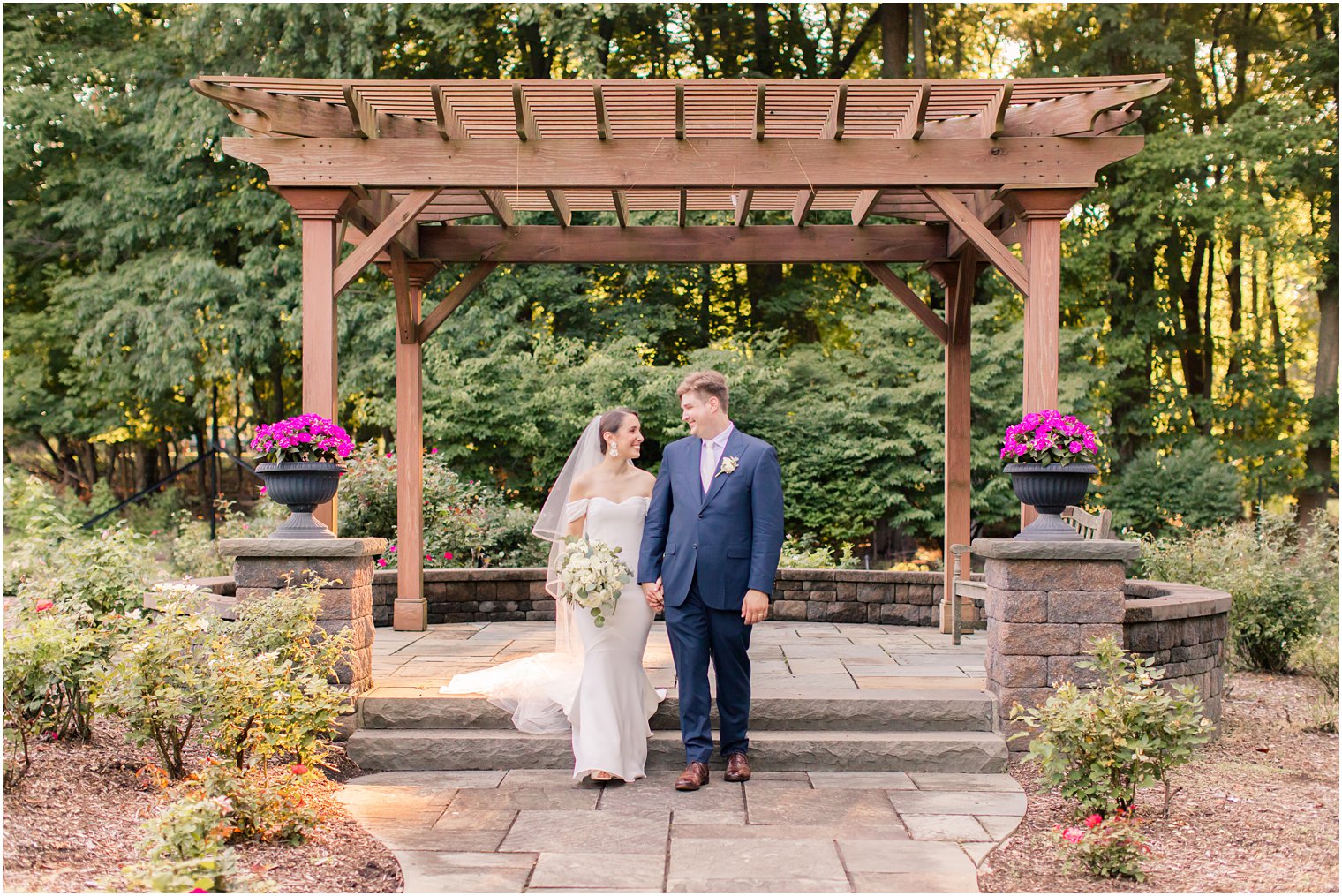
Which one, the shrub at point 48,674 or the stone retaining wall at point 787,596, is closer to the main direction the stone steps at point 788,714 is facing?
the shrub

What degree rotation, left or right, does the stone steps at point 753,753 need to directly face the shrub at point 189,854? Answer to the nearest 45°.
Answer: approximately 45° to its right

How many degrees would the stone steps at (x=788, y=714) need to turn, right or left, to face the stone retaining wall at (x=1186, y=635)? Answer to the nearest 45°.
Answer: approximately 90° to its left

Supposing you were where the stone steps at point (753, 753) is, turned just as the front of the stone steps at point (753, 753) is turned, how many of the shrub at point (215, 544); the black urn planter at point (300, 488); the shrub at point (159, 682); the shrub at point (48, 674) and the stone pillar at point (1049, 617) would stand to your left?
1

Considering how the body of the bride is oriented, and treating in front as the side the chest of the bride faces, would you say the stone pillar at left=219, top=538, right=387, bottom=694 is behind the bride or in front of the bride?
behind

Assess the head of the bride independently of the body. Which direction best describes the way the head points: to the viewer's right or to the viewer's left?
to the viewer's right

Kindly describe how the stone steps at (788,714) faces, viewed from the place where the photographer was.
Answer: facing the viewer

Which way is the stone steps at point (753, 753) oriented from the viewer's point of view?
toward the camera

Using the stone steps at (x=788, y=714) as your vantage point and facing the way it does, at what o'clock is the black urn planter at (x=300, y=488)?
The black urn planter is roughly at 3 o'clock from the stone steps.

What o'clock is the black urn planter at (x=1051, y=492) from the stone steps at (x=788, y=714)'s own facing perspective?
The black urn planter is roughly at 9 o'clock from the stone steps.

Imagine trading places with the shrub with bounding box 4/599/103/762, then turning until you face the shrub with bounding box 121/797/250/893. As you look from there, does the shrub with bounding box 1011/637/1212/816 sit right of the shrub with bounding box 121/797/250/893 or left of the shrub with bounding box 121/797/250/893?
left

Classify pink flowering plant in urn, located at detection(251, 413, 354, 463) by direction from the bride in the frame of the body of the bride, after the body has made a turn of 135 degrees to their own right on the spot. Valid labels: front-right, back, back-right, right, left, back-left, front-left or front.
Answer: front

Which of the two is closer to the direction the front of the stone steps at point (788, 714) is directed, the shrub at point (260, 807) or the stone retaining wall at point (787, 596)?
the shrub

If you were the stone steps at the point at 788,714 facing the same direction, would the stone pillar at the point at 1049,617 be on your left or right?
on your left
